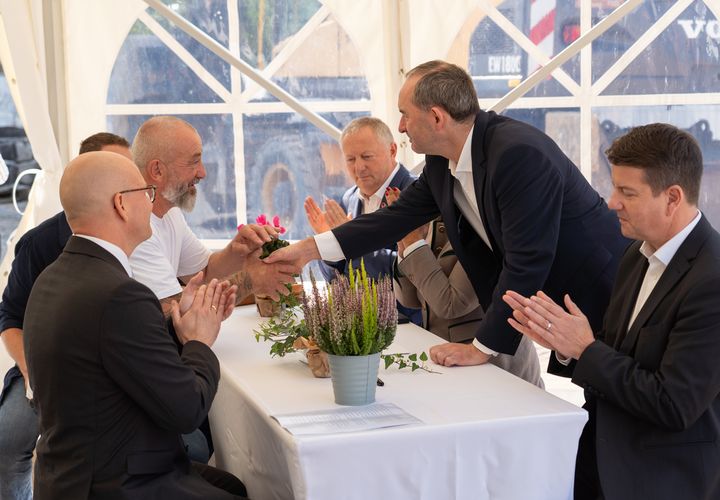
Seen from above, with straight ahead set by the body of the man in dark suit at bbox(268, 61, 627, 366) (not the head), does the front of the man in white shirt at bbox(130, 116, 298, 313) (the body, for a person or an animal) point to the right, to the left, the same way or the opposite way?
the opposite way

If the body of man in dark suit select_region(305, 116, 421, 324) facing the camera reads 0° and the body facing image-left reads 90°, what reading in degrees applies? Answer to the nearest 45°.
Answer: approximately 45°

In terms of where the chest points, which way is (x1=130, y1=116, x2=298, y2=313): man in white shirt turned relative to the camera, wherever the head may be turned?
to the viewer's right

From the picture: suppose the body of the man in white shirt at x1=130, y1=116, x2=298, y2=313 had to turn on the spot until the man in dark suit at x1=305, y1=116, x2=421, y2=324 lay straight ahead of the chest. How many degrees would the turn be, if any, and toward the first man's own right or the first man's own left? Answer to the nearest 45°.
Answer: approximately 45° to the first man's own left

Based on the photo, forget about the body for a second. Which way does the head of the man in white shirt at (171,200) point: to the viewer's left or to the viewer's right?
to the viewer's right

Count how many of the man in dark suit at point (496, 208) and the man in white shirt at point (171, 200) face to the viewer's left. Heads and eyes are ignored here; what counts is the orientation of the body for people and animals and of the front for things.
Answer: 1

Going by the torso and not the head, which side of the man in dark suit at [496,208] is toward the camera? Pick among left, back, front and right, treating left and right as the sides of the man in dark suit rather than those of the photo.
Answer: left

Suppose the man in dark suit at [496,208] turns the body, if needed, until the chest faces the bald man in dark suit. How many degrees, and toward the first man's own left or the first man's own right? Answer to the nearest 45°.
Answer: approximately 45° to the first man's own left
